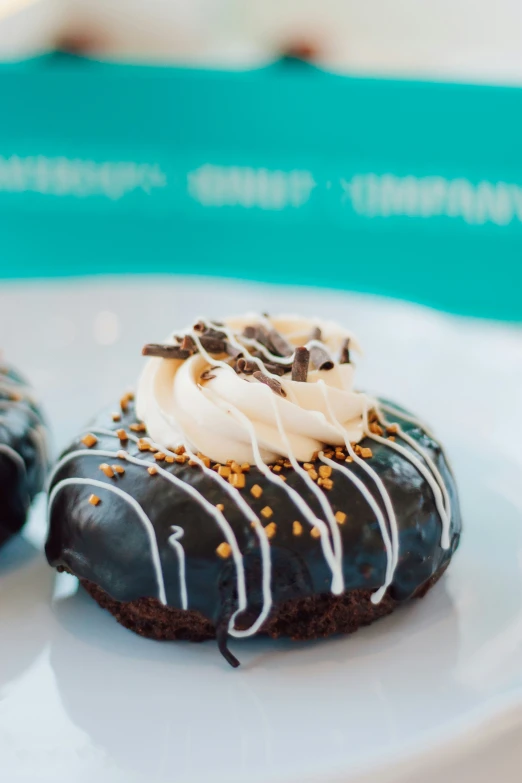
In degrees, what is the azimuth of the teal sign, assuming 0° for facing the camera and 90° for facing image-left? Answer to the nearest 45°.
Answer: approximately 0°

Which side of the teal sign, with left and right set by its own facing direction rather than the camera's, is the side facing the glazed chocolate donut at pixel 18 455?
front

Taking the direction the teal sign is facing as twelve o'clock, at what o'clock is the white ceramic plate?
The white ceramic plate is roughly at 12 o'clock from the teal sign.

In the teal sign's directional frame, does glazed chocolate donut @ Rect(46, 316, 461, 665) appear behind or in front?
in front
